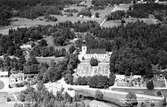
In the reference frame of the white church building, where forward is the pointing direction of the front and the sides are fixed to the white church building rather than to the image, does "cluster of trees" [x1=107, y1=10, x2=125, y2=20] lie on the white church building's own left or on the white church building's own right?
on the white church building's own right

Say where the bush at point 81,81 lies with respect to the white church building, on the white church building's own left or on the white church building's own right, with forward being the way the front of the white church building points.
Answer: on the white church building's own left

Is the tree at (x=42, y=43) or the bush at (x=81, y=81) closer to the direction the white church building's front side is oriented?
the tree

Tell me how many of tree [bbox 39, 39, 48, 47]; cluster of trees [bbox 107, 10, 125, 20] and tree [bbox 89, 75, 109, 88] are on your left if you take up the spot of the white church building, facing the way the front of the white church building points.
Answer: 1

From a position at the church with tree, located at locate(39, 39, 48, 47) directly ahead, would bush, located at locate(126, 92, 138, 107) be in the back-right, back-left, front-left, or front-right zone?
back-left
